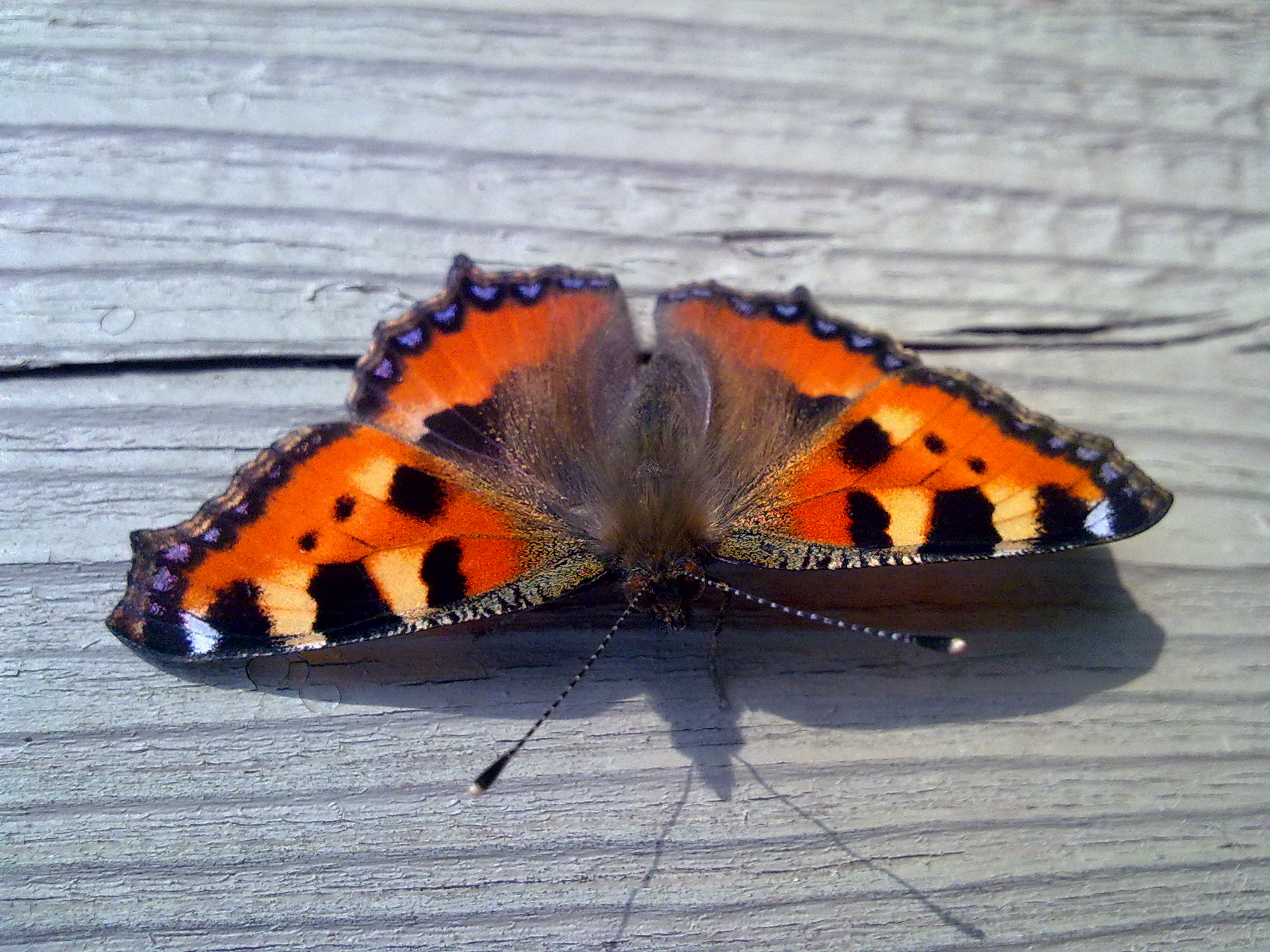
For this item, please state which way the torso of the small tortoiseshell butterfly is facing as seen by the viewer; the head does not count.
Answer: toward the camera
